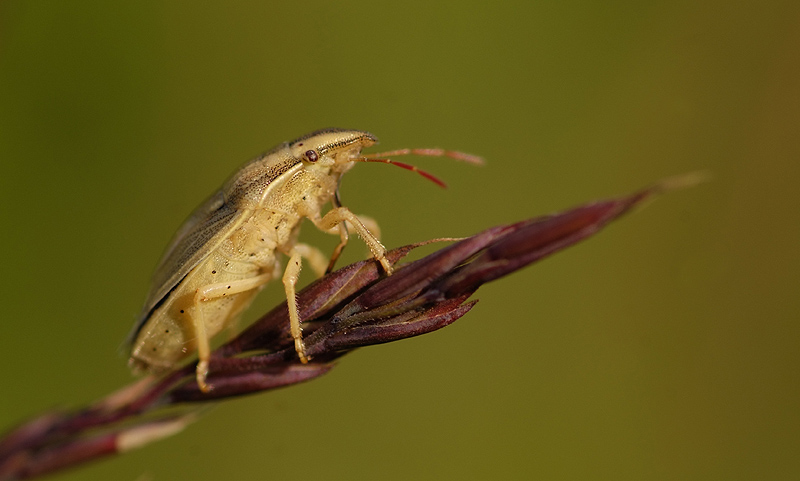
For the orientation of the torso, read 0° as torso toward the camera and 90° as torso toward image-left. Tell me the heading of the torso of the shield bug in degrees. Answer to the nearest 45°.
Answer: approximately 270°
